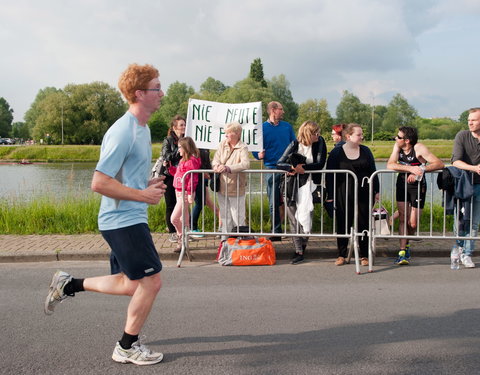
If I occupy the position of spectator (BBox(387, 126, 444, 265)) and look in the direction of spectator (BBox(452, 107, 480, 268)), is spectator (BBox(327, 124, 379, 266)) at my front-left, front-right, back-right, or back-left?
back-right

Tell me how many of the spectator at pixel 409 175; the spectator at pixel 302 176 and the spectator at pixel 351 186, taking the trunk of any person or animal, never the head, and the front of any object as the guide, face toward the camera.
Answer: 3

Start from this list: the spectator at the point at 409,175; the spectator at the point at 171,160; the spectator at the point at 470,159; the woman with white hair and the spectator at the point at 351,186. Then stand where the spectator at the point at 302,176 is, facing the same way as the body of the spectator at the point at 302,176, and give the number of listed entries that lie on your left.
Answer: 3

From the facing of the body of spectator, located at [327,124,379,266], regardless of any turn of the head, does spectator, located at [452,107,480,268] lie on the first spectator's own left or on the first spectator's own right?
on the first spectator's own left

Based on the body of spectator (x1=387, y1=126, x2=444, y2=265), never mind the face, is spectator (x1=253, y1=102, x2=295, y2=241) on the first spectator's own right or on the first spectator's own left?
on the first spectator's own right

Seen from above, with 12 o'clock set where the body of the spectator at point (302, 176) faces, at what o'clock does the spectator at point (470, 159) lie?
the spectator at point (470, 159) is roughly at 9 o'clock from the spectator at point (302, 176).

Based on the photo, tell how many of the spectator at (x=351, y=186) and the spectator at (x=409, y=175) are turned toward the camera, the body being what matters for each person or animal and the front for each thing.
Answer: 2

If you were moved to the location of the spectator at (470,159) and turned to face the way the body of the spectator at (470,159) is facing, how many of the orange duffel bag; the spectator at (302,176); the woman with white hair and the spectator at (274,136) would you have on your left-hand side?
0

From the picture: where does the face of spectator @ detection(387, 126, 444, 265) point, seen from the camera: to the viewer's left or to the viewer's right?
to the viewer's left

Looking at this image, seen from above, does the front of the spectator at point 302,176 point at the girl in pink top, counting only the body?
no

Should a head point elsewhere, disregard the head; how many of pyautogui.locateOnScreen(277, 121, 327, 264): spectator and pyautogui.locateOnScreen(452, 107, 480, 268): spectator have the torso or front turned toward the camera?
2

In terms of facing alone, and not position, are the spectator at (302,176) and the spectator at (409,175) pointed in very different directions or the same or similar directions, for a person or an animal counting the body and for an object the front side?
same or similar directions

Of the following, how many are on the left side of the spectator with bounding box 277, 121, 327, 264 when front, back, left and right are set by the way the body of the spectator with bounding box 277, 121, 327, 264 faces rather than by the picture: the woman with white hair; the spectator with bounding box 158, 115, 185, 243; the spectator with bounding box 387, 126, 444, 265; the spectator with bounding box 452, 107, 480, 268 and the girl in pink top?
2

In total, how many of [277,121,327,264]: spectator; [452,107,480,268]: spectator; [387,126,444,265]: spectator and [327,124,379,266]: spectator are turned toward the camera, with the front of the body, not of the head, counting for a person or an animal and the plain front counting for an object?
4

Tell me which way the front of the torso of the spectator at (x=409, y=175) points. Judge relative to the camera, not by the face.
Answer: toward the camera
